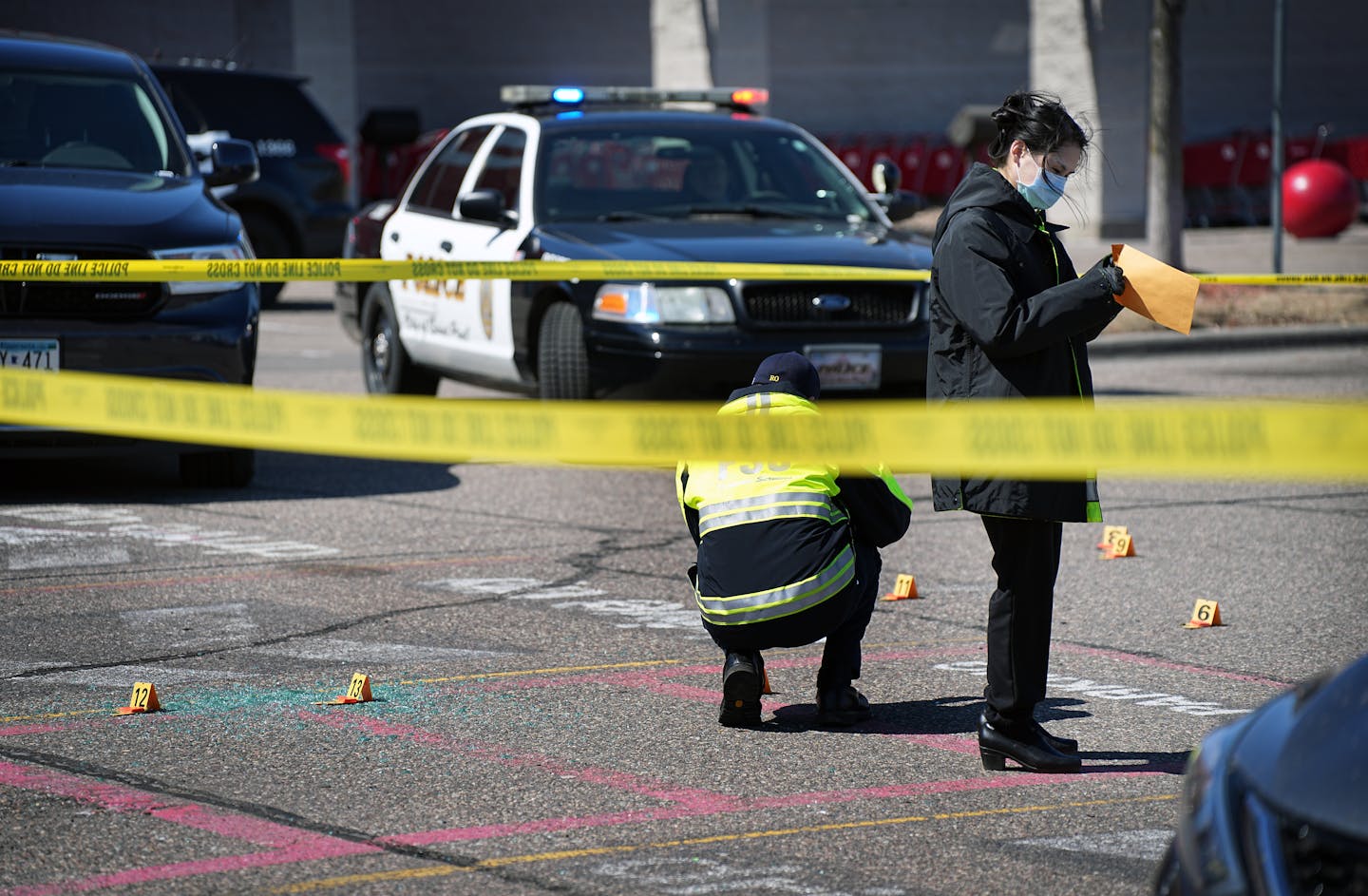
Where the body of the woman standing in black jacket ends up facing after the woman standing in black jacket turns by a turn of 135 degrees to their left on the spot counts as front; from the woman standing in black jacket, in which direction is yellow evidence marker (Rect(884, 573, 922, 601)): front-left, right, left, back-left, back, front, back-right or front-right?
front-right

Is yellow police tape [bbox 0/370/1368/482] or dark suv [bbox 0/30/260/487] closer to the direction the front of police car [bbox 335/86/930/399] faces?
the yellow police tape

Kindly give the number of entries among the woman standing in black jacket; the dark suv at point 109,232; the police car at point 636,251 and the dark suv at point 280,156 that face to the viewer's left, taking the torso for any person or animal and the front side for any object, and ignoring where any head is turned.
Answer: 1

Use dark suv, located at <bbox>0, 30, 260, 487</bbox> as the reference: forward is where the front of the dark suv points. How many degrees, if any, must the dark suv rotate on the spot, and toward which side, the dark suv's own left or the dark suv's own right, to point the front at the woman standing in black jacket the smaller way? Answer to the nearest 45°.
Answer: approximately 45° to the dark suv's own left

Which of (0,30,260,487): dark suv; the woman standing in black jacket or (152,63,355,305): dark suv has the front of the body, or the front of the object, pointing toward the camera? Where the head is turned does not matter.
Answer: (0,30,260,487): dark suv

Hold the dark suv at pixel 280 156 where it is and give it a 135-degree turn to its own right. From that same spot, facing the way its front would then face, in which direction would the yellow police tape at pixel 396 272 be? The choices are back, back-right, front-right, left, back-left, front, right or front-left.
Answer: back-right

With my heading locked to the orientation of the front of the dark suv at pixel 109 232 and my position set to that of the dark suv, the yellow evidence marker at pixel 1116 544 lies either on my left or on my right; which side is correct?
on my left

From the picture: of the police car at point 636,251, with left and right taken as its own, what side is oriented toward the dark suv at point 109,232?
right

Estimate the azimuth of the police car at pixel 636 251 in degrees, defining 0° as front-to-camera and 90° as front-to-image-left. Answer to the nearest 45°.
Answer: approximately 315°

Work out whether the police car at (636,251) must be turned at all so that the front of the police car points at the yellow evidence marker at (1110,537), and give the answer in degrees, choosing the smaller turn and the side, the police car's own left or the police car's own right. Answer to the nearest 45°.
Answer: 0° — it already faces it

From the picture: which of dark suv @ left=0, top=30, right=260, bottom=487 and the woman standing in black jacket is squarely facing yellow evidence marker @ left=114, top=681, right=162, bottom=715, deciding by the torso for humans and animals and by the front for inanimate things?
the dark suv

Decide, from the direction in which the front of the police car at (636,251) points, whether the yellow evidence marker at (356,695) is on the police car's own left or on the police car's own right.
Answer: on the police car's own right

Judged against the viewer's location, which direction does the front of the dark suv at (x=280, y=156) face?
facing to the left of the viewer

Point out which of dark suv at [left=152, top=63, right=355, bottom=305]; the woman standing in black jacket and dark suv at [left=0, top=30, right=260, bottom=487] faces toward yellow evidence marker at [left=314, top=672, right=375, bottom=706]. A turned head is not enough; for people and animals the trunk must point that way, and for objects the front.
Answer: dark suv at [left=0, top=30, right=260, bottom=487]

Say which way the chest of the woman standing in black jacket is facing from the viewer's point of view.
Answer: to the viewer's right

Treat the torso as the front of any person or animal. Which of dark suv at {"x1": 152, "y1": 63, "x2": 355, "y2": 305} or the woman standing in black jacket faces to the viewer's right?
the woman standing in black jacket
